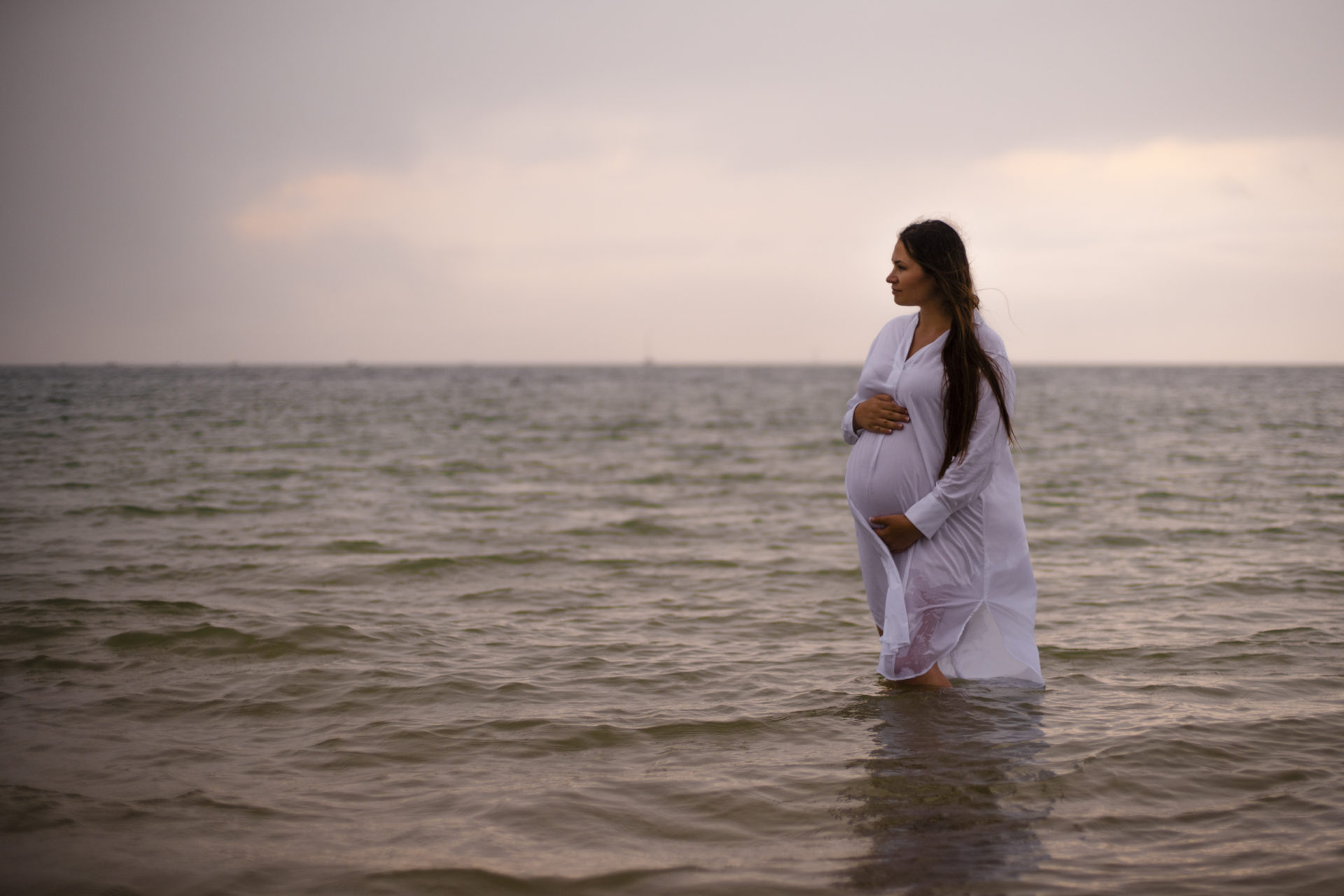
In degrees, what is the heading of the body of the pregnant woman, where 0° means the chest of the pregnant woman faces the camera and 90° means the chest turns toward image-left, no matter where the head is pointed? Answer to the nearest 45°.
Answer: approximately 45°

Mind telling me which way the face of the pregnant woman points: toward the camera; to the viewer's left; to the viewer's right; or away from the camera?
to the viewer's left
